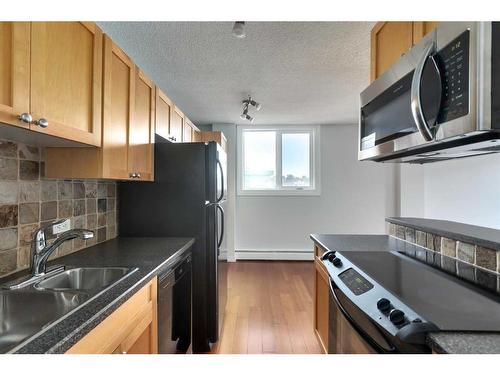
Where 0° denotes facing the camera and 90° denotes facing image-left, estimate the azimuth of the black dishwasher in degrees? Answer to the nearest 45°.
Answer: approximately 315°

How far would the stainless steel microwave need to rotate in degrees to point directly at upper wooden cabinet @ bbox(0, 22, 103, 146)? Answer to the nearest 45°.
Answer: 0° — it already faces it

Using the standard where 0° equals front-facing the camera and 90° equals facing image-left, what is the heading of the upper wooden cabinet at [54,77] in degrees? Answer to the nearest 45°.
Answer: approximately 315°

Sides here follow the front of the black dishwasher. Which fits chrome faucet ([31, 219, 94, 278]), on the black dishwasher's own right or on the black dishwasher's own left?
on the black dishwasher's own right

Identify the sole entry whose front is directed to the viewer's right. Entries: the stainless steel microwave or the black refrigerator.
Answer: the black refrigerator

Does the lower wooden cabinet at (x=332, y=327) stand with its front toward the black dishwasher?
yes

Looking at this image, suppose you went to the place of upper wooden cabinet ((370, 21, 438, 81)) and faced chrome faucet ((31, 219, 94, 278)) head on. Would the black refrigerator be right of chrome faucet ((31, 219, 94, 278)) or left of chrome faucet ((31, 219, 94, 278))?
right

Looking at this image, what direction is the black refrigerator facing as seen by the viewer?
to the viewer's right

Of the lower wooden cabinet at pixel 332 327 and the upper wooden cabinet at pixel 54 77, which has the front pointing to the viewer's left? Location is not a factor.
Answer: the lower wooden cabinet

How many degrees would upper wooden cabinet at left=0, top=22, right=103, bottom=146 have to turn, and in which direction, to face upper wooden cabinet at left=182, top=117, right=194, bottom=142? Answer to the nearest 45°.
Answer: approximately 90° to its left
